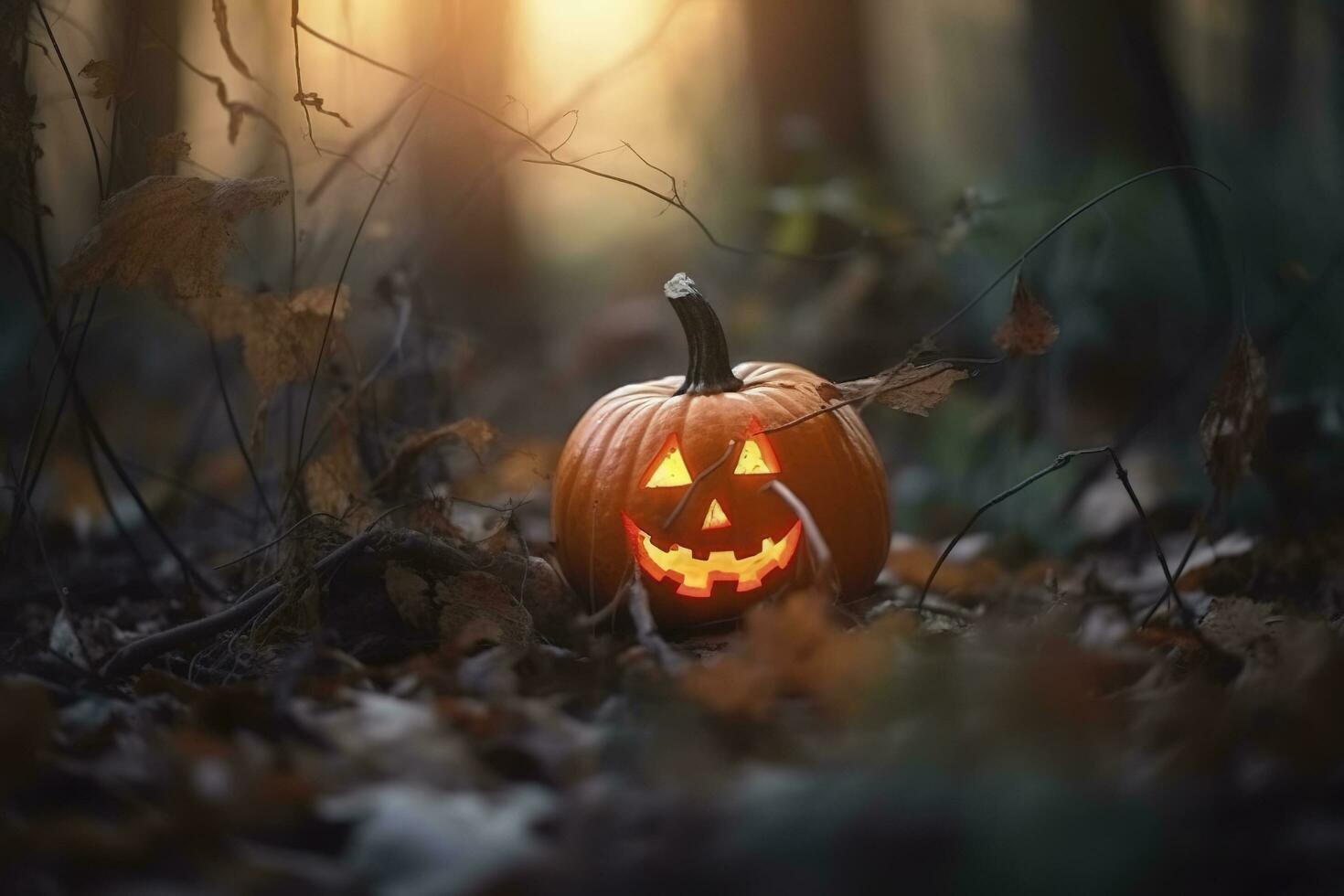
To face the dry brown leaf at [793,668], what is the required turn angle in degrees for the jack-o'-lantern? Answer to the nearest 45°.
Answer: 0° — it already faces it

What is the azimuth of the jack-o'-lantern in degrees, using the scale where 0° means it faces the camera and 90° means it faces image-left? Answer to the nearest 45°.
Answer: approximately 0°

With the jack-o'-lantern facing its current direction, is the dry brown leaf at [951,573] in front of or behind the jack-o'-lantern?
behind

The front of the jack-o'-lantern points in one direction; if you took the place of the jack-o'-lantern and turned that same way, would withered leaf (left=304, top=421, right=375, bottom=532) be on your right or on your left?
on your right

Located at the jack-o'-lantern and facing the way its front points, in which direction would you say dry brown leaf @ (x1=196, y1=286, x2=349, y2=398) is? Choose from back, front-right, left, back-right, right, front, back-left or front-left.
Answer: right
